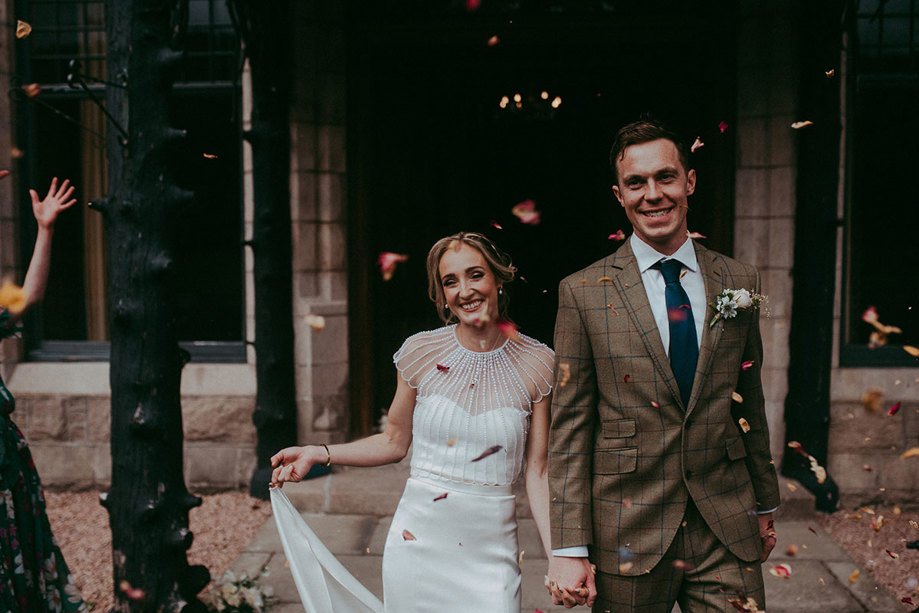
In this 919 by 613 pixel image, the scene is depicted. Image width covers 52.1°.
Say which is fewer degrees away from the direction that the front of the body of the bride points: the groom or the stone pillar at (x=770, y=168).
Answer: the groom

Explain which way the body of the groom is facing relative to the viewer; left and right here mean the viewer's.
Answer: facing the viewer

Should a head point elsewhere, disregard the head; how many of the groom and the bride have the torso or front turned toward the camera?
2

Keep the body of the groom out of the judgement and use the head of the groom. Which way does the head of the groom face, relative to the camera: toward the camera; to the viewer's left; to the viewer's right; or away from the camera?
toward the camera

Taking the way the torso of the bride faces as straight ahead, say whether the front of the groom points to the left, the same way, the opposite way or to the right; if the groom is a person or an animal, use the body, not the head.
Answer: the same way

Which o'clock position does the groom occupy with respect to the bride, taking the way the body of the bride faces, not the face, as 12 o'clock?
The groom is roughly at 10 o'clock from the bride.

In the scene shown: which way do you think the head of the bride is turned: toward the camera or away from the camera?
toward the camera

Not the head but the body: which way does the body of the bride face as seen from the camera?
toward the camera
